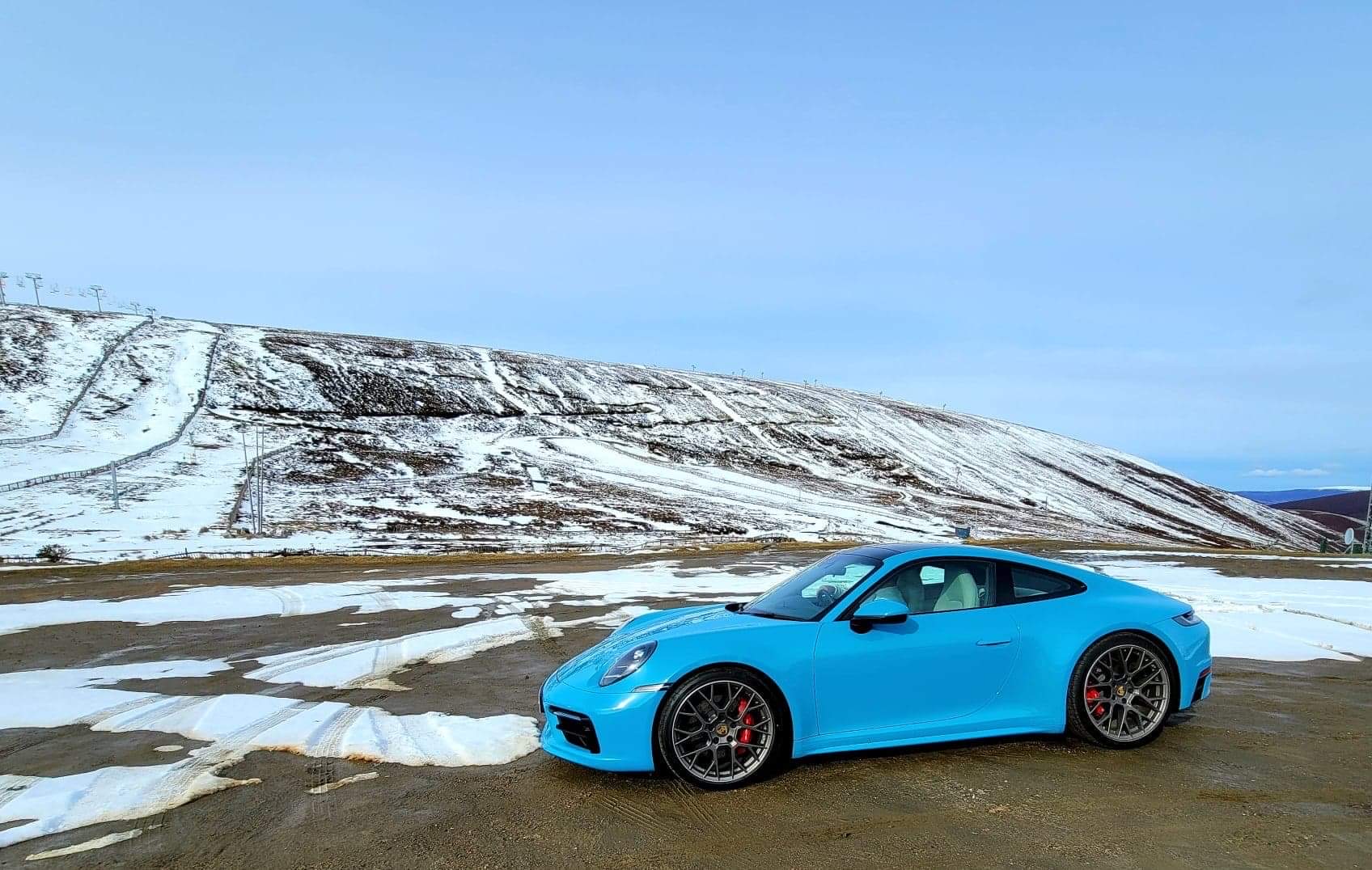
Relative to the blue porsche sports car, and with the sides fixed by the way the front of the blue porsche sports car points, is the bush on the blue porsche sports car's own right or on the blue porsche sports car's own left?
on the blue porsche sports car's own right

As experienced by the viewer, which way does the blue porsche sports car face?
facing the viewer and to the left of the viewer

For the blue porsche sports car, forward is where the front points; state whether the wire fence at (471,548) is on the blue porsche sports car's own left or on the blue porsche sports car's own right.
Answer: on the blue porsche sports car's own right
